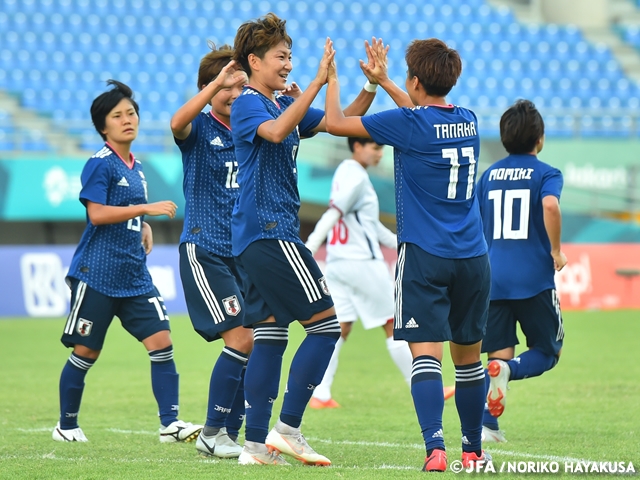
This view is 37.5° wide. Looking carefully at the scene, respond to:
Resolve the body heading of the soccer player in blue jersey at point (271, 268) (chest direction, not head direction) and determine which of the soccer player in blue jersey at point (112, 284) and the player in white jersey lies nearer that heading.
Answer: the player in white jersey

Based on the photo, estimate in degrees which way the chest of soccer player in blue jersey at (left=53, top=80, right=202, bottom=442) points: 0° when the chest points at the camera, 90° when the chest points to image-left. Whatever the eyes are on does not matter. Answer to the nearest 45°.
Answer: approximately 315°

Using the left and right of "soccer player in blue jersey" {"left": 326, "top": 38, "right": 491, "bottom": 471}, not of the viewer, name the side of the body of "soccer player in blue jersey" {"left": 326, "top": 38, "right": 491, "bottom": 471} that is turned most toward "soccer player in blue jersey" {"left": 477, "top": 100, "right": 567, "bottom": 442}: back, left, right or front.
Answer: right

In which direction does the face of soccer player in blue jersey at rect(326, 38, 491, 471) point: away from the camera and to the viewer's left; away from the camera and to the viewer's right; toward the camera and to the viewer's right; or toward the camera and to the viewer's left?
away from the camera and to the viewer's left

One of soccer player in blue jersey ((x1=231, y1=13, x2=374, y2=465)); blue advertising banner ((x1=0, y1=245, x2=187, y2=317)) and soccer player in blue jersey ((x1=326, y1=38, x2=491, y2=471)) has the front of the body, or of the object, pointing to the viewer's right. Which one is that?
soccer player in blue jersey ((x1=231, y1=13, x2=374, y2=465))

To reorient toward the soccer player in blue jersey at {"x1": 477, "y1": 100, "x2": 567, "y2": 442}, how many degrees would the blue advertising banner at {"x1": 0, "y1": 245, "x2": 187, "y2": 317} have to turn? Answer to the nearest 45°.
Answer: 0° — it already faces them

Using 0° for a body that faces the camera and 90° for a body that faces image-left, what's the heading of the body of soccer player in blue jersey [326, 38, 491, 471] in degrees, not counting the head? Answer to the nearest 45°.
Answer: approximately 135°

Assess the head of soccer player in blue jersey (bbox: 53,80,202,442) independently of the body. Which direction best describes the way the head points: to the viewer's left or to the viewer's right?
to the viewer's right

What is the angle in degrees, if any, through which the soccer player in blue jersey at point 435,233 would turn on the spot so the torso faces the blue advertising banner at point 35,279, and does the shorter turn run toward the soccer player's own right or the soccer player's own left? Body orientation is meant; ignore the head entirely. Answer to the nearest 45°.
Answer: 0° — they already face it

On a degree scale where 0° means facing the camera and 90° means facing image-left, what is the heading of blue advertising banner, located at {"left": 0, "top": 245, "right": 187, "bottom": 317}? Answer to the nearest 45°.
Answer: approximately 0°
